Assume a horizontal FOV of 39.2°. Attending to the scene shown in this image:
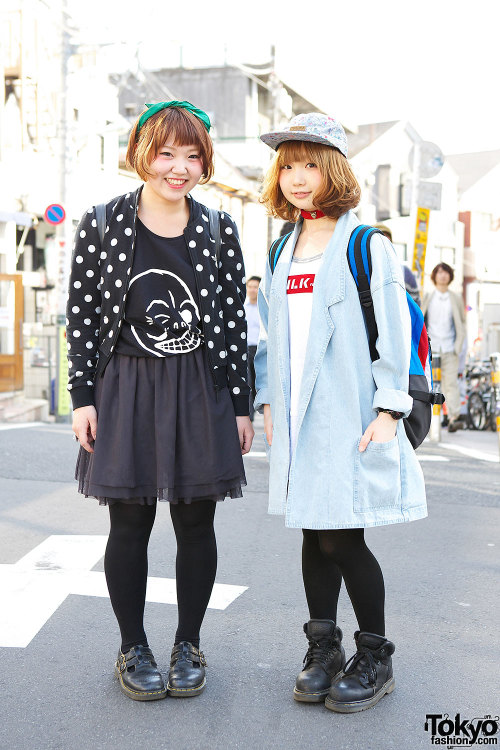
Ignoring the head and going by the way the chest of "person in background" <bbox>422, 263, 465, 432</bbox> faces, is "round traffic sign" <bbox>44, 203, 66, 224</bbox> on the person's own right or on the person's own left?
on the person's own right

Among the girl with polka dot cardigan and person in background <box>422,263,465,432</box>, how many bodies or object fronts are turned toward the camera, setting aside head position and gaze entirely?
2

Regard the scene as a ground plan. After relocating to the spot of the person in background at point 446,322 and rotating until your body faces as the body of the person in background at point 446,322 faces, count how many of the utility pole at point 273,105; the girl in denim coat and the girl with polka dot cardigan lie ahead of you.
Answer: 2

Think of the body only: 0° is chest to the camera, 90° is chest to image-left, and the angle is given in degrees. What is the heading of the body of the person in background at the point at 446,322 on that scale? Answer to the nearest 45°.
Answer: approximately 0°

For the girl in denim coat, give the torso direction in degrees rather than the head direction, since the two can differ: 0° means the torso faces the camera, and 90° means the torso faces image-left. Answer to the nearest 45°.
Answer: approximately 45°

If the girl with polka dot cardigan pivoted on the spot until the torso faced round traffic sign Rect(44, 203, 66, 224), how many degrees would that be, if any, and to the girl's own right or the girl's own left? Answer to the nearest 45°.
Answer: approximately 180°

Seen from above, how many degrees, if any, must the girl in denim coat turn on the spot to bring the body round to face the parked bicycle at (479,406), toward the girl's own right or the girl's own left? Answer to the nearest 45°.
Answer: approximately 135° to the girl's own right

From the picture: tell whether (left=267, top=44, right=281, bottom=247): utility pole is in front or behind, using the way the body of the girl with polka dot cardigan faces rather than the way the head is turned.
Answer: behind
